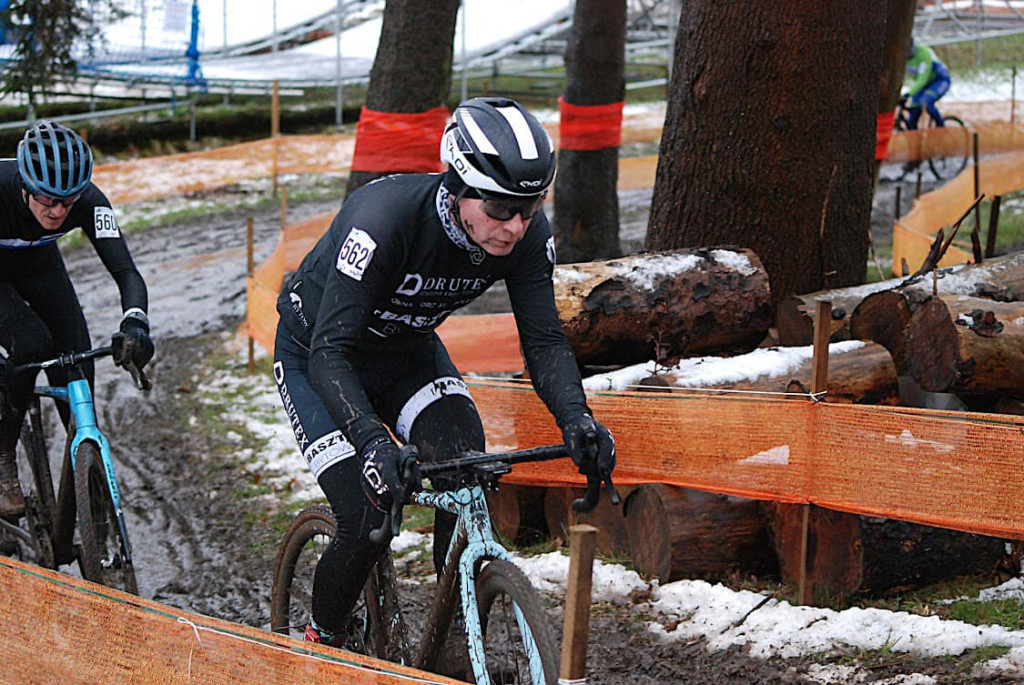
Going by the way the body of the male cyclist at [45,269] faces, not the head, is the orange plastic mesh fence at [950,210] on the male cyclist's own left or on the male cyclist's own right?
on the male cyclist's own left

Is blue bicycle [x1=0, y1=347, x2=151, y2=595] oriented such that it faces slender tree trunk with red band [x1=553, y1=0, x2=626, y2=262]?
no

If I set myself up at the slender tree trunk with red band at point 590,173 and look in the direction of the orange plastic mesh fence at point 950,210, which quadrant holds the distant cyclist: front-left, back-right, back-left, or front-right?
front-left

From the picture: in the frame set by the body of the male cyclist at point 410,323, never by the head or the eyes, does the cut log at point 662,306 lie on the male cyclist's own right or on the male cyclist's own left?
on the male cyclist's own left

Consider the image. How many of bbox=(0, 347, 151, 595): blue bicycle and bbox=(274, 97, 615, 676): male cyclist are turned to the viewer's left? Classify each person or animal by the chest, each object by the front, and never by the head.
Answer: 0

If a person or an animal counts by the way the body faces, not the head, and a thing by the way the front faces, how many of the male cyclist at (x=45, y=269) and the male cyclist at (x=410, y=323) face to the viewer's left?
0

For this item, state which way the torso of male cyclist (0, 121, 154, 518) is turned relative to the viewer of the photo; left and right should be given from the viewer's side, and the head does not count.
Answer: facing the viewer and to the right of the viewer

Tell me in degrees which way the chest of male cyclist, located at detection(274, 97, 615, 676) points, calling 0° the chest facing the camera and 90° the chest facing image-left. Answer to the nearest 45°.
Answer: approximately 315°

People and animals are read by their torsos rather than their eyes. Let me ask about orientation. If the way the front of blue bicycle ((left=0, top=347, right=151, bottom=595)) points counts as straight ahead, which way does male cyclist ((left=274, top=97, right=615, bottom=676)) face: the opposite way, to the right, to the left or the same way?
the same way

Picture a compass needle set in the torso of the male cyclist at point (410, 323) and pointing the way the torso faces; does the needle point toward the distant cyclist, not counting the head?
no

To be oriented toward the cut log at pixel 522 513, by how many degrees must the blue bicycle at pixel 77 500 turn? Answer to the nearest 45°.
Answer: approximately 45° to its left

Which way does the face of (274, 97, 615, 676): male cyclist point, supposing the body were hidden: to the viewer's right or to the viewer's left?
to the viewer's right

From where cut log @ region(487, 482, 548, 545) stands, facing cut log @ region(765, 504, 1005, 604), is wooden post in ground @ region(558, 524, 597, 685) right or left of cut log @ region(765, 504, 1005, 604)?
right

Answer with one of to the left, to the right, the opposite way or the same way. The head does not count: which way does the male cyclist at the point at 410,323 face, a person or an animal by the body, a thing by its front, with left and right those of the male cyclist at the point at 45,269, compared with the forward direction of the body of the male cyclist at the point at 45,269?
the same way

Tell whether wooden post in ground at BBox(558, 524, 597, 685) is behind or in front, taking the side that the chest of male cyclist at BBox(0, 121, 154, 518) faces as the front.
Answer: in front

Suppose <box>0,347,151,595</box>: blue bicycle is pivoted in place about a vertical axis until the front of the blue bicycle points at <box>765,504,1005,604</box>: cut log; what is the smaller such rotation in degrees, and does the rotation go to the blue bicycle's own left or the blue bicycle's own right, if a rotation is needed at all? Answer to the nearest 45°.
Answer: approximately 45° to the blue bicycle's own left

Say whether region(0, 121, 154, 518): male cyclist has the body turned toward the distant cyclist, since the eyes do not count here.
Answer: no

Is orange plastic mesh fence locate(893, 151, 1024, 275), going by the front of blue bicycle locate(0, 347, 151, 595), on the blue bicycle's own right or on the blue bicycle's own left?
on the blue bicycle's own left
